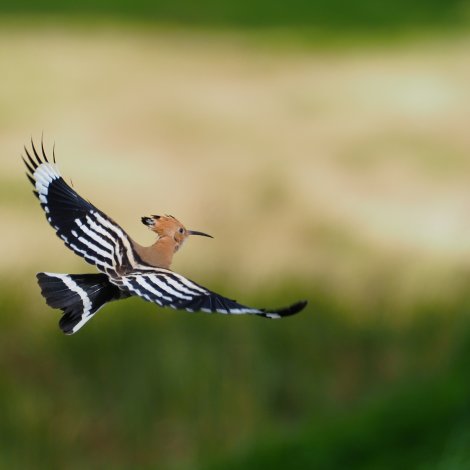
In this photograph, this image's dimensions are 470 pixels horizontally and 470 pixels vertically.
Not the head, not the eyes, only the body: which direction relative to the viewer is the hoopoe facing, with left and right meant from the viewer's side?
facing away from the viewer and to the right of the viewer
